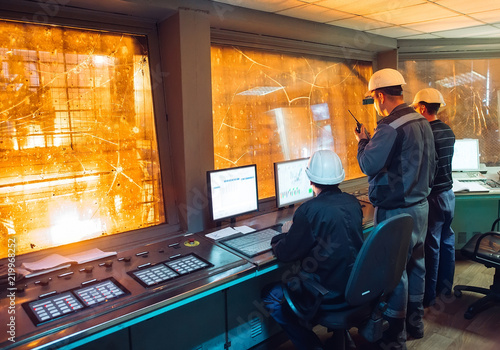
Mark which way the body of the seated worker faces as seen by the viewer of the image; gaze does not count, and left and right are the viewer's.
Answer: facing away from the viewer and to the left of the viewer

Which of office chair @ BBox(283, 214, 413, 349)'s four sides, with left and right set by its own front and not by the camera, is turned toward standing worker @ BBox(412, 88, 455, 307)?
right

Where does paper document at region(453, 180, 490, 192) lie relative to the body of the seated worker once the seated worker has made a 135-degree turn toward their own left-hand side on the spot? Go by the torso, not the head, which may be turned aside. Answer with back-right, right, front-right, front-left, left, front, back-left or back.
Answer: back-left

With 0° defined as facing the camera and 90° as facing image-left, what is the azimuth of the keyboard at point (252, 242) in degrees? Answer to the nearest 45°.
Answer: approximately 315°

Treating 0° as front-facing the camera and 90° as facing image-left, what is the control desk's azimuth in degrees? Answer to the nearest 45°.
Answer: approximately 315°

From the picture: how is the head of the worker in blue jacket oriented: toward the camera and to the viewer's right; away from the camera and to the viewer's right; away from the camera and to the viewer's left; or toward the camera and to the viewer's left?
away from the camera and to the viewer's left

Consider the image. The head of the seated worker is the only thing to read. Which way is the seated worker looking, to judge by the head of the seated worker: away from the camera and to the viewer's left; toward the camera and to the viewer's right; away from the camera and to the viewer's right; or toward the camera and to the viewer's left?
away from the camera and to the viewer's left

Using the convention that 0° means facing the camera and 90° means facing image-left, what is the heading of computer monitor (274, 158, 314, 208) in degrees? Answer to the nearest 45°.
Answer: approximately 315°
